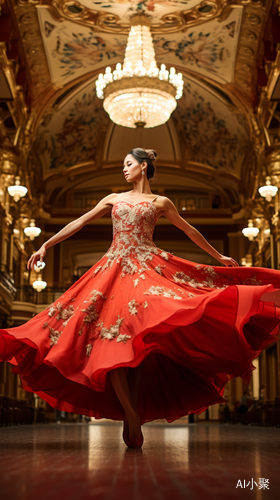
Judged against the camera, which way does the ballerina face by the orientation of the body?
toward the camera

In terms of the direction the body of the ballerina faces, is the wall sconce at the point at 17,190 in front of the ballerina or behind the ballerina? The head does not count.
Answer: behind

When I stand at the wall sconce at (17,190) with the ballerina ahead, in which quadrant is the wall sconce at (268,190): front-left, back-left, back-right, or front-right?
front-left

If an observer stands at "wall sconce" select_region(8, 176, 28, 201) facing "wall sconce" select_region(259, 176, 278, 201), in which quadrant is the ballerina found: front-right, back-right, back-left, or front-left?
front-right

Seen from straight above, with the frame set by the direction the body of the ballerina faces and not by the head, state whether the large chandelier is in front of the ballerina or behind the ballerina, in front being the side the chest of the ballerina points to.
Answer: behind
